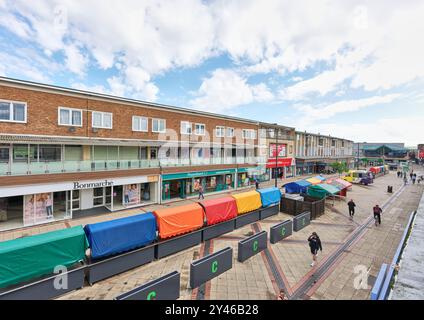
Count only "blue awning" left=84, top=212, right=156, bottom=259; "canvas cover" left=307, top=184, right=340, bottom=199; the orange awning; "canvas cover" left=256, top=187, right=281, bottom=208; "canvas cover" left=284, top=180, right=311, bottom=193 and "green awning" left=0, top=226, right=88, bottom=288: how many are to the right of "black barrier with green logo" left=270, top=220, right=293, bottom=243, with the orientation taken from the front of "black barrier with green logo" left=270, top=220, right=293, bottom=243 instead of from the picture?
3

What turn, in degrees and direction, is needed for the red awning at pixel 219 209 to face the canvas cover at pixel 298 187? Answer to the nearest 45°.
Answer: approximately 90° to its left

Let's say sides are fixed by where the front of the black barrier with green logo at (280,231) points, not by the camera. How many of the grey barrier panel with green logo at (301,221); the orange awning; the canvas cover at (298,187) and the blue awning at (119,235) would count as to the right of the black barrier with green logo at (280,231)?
2

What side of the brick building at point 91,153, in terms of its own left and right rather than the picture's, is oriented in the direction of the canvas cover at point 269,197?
front

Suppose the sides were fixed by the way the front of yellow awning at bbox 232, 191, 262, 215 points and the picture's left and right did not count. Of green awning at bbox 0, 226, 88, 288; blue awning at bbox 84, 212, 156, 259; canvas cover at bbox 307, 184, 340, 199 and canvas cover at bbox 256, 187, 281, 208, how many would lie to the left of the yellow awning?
2

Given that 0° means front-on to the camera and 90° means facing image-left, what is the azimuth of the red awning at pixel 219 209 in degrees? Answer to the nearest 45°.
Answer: approximately 315°

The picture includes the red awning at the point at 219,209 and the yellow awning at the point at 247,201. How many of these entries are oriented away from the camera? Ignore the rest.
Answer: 0

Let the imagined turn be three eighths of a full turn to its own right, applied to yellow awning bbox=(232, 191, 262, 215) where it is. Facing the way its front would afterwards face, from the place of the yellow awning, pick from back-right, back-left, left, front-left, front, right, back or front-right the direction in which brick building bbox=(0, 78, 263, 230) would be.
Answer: front

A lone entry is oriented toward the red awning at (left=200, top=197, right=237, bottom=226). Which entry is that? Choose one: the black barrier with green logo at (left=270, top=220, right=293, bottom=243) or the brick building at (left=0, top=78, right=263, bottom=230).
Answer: the brick building

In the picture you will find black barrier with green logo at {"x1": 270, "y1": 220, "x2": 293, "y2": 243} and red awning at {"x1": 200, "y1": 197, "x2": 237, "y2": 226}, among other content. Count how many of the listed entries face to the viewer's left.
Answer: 0

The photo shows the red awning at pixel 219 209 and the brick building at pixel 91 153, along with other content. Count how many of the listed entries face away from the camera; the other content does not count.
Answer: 0

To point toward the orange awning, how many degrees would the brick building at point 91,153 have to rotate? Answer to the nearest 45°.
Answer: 0° — it already faces it

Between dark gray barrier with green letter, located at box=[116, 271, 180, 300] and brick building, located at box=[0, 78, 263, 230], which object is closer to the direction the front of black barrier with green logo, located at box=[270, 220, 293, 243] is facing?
the dark gray barrier with green letter

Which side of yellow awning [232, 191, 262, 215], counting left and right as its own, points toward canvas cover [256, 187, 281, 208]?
left

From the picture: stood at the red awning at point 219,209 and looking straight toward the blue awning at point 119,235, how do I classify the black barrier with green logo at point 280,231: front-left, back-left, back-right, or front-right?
back-left

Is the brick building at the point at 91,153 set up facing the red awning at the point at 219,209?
yes

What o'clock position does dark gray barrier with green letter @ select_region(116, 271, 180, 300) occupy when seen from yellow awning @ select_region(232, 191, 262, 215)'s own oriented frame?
The dark gray barrier with green letter is roughly at 2 o'clock from the yellow awning.
